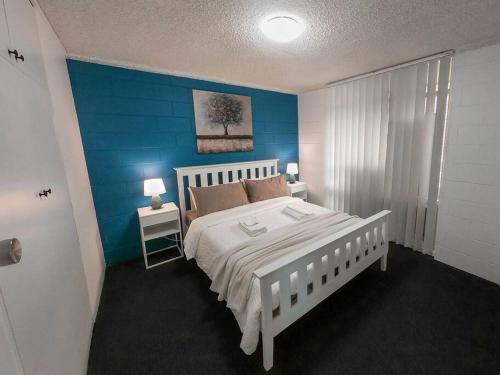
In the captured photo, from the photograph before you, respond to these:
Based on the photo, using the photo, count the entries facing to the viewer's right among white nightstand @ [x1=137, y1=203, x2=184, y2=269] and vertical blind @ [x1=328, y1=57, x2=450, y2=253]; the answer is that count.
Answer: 0

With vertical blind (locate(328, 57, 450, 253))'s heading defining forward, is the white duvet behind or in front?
in front

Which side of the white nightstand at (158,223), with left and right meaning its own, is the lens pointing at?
front

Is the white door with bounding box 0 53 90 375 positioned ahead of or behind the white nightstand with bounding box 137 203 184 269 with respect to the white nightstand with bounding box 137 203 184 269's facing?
ahead

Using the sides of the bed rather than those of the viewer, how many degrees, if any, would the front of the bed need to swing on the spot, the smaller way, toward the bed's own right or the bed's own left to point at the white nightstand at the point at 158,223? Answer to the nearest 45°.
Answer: approximately 180°

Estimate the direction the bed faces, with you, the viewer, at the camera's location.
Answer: facing the viewer and to the right of the viewer

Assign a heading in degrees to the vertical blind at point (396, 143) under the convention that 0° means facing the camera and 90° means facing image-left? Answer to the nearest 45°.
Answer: approximately 45°

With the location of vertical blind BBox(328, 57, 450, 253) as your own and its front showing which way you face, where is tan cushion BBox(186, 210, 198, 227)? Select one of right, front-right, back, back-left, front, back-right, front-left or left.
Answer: front

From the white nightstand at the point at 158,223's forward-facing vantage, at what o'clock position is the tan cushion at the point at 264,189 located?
The tan cushion is roughly at 9 o'clock from the white nightstand.

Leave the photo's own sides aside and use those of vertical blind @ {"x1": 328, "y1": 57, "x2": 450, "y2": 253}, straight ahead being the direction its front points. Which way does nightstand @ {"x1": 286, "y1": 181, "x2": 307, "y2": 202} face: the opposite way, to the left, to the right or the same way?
to the left

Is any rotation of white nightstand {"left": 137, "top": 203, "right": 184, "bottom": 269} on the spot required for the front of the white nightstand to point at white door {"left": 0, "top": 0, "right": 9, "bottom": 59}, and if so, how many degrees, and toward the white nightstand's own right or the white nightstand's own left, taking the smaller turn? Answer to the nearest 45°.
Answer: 0° — it already faces it

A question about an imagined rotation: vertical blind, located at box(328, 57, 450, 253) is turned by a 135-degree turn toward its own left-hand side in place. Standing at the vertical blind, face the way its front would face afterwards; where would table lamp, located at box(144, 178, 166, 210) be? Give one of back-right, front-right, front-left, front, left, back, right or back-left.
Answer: back-right

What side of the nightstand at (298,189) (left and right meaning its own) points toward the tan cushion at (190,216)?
right

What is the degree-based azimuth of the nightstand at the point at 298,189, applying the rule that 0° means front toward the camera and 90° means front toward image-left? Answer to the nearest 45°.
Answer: approximately 315°

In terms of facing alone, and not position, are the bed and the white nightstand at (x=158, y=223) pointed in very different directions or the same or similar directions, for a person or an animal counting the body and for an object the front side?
same or similar directions

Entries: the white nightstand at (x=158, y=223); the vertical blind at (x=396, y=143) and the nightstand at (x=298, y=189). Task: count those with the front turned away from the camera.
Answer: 0
